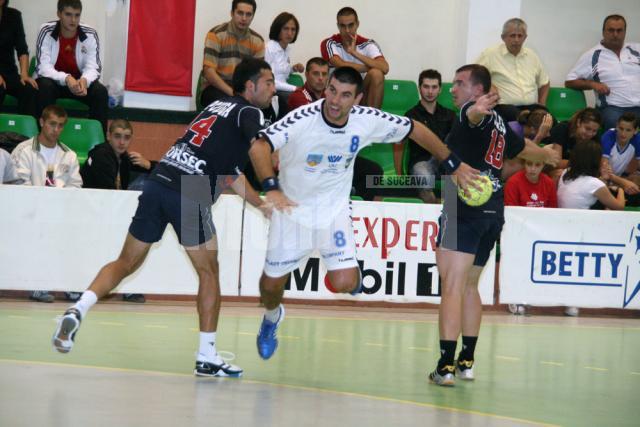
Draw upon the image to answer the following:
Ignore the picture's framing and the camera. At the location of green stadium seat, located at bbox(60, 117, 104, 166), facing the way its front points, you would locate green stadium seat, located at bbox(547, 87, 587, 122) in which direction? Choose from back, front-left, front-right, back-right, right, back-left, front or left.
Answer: left

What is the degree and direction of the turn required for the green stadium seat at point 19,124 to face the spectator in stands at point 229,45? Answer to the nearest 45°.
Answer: approximately 90° to its left

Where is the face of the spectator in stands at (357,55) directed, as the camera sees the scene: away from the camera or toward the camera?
toward the camera

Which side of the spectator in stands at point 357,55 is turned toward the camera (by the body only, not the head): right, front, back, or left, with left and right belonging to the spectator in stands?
front

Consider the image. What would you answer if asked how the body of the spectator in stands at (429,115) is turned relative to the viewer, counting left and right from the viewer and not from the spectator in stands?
facing the viewer

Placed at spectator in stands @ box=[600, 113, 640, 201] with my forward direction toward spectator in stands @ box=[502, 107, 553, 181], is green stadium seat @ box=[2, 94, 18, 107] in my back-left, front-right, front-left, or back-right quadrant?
front-right

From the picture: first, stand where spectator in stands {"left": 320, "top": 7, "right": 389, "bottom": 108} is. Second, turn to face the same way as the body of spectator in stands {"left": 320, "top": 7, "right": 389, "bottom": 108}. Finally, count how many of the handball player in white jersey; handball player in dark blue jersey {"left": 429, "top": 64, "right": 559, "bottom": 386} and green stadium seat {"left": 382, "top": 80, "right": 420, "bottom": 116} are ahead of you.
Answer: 2

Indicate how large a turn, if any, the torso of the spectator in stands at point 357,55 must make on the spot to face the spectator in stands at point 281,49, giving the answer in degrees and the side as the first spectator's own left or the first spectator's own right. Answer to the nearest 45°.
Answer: approximately 90° to the first spectator's own right

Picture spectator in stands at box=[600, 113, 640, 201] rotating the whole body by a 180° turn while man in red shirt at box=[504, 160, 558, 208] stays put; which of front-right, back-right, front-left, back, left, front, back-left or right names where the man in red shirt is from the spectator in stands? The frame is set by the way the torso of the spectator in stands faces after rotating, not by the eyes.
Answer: back-left

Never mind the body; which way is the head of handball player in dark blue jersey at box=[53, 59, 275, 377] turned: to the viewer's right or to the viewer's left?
to the viewer's right

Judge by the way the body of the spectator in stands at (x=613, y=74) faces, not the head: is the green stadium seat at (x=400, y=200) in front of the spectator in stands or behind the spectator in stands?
in front

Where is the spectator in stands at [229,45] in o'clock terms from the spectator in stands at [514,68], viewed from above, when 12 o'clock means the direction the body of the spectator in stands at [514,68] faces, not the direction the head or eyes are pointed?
the spectator in stands at [229,45] is roughly at 2 o'clock from the spectator in stands at [514,68].
